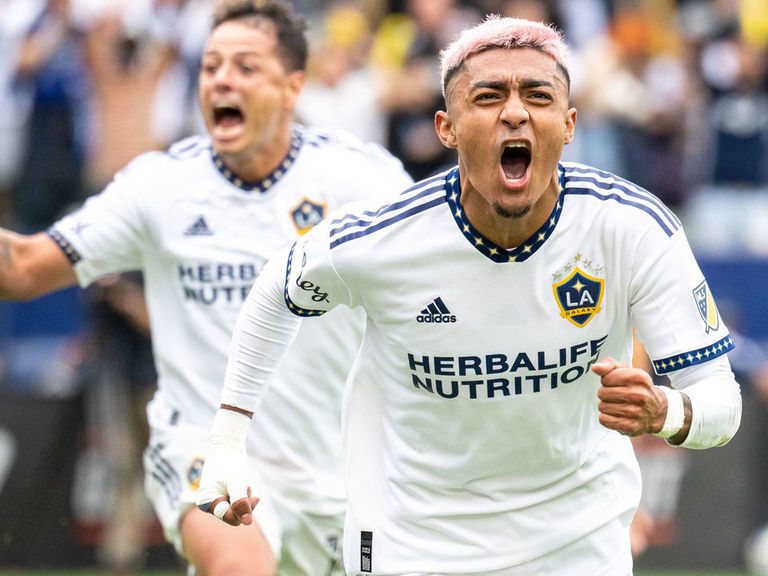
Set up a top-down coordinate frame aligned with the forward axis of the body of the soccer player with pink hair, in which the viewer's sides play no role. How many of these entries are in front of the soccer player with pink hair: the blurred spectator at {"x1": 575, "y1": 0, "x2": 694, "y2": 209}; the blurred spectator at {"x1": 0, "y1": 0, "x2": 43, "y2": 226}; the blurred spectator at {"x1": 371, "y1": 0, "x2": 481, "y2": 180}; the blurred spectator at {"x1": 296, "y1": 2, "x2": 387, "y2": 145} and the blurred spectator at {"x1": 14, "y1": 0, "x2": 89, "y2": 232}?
0

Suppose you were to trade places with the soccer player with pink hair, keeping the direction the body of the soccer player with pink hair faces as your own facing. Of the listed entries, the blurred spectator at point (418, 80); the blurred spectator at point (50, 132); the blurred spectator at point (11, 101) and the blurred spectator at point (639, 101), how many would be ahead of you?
0

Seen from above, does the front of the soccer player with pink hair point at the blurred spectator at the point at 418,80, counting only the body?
no

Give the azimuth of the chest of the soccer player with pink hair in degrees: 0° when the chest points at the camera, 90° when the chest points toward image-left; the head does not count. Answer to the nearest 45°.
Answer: approximately 0°

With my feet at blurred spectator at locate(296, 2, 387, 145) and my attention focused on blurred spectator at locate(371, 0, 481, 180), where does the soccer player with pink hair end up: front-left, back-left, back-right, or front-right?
front-right

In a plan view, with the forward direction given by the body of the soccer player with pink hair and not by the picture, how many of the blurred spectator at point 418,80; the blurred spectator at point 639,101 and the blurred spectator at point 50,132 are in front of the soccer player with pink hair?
0

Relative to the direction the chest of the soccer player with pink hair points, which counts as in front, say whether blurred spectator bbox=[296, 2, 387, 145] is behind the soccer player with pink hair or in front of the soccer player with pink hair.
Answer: behind

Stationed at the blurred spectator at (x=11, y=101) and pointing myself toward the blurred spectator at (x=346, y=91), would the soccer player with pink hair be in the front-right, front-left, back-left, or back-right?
front-right

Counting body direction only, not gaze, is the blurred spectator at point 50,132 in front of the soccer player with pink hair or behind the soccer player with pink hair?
behind

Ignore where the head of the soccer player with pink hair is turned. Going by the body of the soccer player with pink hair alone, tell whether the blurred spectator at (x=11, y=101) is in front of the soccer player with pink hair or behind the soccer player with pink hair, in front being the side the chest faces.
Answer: behind

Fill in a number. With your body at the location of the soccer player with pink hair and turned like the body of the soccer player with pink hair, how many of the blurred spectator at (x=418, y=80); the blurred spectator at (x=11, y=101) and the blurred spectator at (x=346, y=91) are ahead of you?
0

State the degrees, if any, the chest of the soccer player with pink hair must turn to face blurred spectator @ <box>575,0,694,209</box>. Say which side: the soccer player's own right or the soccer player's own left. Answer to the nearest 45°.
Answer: approximately 180°

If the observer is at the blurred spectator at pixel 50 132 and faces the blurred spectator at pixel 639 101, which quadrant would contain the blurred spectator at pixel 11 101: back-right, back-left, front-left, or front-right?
back-left
